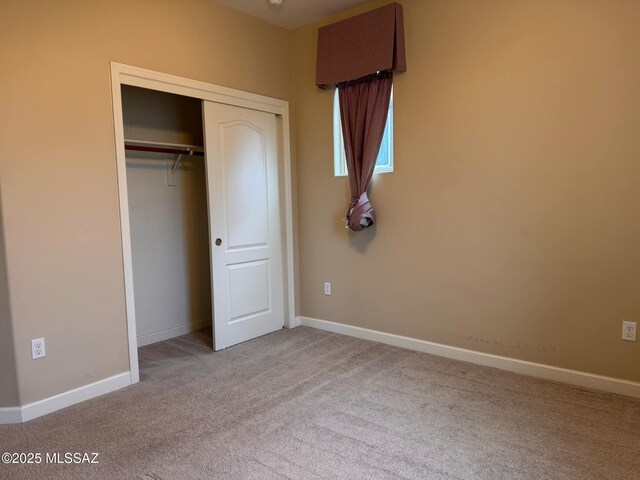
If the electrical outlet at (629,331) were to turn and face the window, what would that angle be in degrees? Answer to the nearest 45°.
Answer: approximately 90° to its right

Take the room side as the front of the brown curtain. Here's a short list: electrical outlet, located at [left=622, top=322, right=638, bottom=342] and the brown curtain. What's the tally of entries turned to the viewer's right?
0

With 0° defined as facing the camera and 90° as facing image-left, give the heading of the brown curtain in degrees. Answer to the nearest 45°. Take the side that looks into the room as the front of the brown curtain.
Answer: approximately 45°

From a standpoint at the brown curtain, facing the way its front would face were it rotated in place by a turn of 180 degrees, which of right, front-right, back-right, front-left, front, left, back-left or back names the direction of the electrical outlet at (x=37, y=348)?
back

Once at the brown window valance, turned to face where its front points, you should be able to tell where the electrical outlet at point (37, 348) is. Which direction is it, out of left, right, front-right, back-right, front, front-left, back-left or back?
front

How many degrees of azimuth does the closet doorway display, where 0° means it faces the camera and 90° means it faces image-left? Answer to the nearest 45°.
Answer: approximately 315°

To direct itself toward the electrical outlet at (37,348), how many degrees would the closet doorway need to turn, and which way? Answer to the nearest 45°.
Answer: approximately 90° to its right

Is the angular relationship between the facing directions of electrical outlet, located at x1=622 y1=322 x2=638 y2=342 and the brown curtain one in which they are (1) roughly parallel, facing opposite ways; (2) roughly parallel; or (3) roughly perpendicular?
roughly parallel

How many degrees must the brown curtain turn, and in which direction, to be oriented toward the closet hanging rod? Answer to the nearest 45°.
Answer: approximately 45° to its right

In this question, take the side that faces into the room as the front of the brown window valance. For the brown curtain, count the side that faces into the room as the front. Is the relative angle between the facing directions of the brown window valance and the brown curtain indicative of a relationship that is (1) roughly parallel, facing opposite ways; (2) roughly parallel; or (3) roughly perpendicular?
roughly parallel

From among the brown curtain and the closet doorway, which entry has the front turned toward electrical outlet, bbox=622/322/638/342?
the closet doorway

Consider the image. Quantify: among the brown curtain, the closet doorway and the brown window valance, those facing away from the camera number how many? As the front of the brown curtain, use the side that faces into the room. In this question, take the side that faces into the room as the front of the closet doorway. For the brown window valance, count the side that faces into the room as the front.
0

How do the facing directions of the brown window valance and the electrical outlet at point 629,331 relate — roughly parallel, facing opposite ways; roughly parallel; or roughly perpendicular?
roughly parallel

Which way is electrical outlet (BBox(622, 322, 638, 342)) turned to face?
toward the camera

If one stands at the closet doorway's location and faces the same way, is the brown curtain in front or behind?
in front

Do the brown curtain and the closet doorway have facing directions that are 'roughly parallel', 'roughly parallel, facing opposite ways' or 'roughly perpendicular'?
roughly perpendicular

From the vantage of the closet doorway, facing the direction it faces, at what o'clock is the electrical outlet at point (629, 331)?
The electrical outlet is roughly at 12 o'clock from the closet doorway.

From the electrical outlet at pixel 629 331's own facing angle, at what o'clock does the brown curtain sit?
The brown curtain is roughly at 3 o'clock from the electrical outlet.
